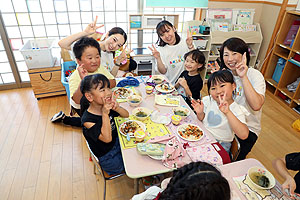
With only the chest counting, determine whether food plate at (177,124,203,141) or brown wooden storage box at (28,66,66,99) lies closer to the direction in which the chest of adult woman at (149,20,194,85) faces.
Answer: the food plate

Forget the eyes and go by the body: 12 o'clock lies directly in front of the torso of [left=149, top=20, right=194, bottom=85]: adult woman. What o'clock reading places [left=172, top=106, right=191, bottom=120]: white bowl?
The white bowl is roughly at 12 o'clock from the adult woman.

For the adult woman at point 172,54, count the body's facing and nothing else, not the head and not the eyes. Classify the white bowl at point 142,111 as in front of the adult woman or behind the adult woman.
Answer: in front

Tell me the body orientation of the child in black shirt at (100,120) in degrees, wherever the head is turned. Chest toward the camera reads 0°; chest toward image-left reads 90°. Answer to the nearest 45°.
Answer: approximately 315°

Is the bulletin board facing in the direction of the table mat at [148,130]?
yes

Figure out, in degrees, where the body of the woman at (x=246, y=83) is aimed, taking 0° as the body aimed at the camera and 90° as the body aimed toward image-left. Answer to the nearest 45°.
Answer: approximately 45°

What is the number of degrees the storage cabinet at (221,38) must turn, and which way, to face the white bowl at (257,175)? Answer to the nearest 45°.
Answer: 0° — it already faces it
